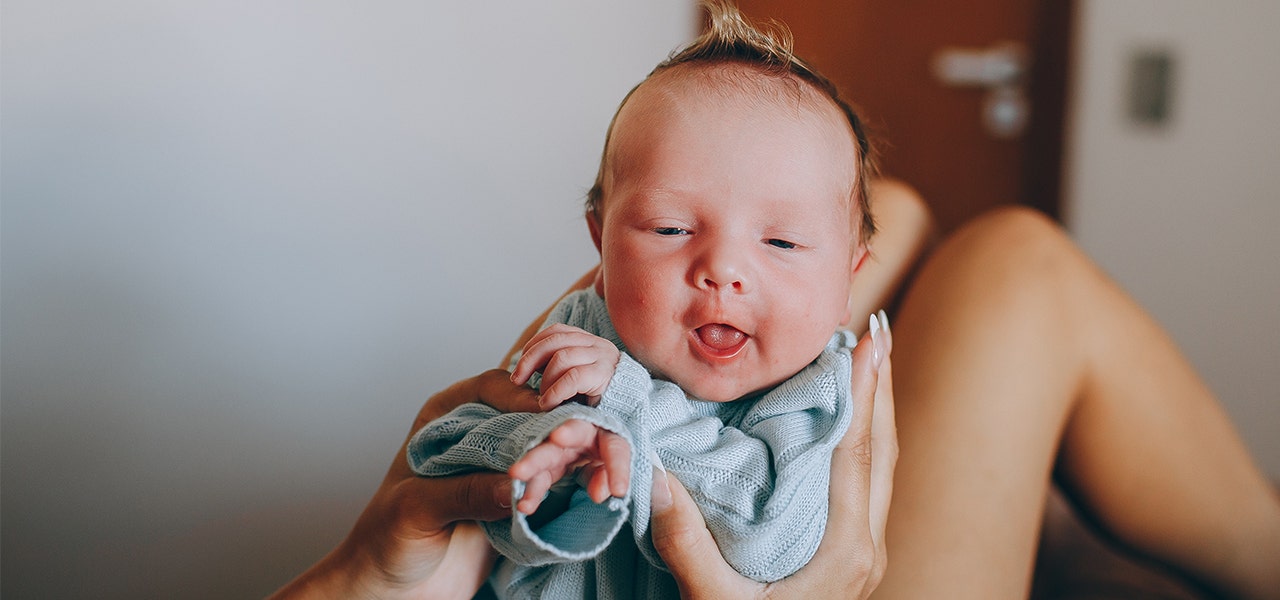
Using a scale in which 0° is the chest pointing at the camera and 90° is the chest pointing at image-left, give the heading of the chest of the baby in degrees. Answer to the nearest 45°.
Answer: approximately 0°

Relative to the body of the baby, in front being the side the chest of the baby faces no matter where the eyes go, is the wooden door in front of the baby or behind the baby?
behind
